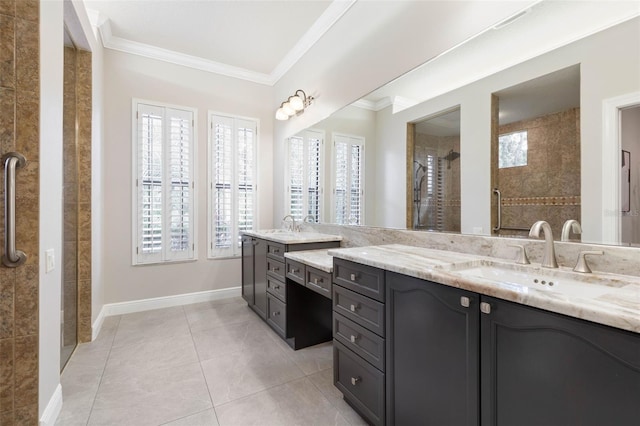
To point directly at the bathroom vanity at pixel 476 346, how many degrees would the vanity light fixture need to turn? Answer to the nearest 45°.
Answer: approximately 45° to its left

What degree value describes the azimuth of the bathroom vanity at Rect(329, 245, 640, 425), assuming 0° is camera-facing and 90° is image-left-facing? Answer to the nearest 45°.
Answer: approximately 45°

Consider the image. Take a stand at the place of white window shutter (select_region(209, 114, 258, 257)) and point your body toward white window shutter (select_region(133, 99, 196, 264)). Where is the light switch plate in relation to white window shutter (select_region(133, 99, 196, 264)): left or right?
left

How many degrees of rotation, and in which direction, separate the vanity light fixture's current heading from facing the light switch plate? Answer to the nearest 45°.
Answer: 0° — it already faces it

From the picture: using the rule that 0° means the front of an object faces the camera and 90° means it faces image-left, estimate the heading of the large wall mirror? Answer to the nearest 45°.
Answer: approximately 45°

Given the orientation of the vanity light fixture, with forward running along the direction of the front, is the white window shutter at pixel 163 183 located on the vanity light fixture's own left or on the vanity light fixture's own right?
on the vanity light fixture's own right

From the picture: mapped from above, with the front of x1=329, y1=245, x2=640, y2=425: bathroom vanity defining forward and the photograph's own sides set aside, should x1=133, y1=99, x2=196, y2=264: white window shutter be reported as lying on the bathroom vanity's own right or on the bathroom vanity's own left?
on the bathroom vanity's own right

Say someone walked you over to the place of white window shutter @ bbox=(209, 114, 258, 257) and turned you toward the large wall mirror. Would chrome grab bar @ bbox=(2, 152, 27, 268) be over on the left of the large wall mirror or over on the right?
right
